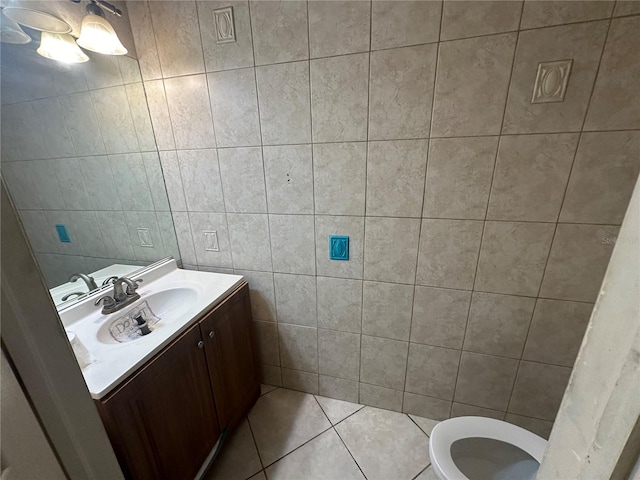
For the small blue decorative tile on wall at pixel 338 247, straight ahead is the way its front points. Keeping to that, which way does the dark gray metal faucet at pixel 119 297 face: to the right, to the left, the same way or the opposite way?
to the left

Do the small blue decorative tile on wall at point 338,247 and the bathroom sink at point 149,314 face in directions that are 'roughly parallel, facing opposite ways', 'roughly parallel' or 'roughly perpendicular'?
roughly perpendicular

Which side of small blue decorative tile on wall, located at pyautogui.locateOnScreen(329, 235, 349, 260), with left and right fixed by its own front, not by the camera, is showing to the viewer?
front

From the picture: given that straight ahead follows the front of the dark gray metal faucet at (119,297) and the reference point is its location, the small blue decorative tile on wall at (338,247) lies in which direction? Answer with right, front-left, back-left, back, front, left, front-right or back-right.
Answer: front

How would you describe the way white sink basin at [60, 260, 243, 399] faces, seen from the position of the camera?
facing the viewer and to the right of the viewer

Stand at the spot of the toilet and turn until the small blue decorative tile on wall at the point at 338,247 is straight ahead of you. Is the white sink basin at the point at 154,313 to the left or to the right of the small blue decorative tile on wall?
left

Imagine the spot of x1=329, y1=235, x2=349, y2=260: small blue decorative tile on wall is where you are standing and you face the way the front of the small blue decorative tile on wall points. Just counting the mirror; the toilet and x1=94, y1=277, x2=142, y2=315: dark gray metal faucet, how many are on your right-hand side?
2

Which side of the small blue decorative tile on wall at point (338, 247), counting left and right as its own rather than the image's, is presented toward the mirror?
right

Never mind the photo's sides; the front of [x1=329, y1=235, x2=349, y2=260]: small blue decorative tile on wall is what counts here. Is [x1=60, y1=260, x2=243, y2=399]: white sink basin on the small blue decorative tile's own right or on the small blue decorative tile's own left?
on the small blue decorative tile's own right
